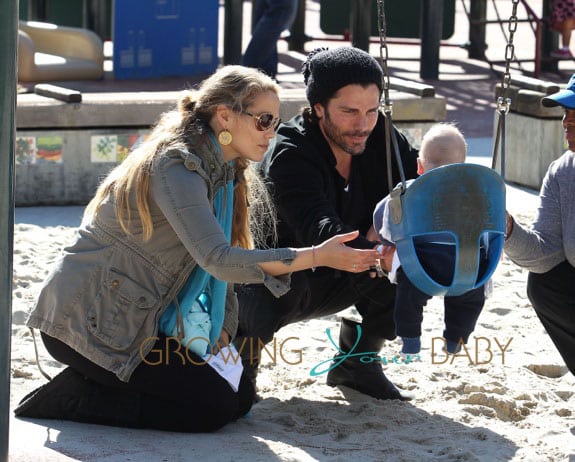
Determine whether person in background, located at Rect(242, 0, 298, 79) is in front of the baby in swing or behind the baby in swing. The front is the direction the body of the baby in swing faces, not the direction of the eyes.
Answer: in front

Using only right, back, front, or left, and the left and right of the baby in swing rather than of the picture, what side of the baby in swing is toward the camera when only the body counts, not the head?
back

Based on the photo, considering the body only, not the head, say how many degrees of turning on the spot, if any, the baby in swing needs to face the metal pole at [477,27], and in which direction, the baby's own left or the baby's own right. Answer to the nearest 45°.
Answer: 0° — they already face it

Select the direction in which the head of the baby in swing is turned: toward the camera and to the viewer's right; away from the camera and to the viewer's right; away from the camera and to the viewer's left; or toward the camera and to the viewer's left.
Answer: away from the camera and to the viewer's left
